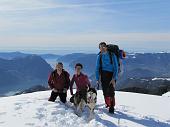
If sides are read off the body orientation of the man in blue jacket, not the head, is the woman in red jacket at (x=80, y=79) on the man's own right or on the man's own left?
on the man's own right

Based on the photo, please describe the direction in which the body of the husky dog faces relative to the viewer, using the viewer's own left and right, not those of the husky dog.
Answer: facing the viewer and to the right of the viewer

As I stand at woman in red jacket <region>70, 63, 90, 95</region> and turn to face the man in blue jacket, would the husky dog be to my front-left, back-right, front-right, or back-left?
front-right
